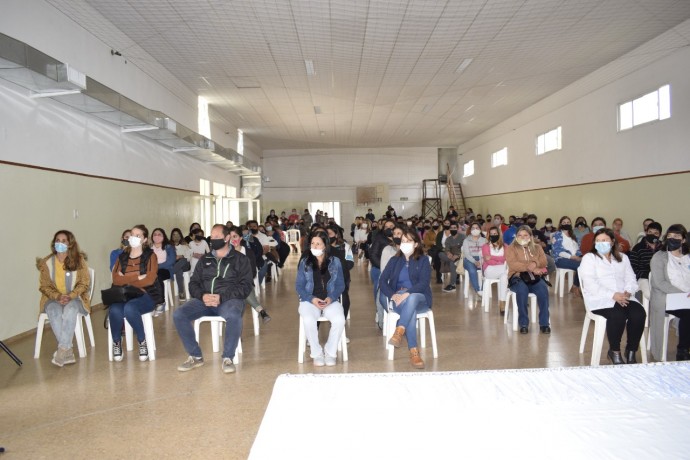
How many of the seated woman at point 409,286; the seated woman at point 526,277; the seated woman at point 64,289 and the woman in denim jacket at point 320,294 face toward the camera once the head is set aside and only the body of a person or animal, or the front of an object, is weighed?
4

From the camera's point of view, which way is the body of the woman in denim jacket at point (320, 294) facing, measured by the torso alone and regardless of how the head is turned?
toward the camera

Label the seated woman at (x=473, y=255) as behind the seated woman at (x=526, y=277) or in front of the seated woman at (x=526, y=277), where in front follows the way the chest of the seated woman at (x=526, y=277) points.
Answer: behind

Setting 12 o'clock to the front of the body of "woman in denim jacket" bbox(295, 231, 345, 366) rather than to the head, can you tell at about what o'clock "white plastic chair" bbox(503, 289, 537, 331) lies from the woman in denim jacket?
The white plastic chair is roughly at 8 o'clock from the woman in denim jacket.

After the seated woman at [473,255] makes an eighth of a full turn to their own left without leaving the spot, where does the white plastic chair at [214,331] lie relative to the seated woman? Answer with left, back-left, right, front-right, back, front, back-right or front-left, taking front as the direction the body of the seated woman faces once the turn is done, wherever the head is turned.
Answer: right

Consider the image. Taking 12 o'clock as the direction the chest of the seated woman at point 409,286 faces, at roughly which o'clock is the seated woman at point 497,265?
the seated woman at point 497,265 is roughly at 7 o'clock from the seated woman at point 409,286.

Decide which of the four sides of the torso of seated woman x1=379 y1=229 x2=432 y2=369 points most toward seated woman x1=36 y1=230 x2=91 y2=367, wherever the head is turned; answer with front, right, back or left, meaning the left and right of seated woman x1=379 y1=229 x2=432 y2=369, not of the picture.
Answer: right

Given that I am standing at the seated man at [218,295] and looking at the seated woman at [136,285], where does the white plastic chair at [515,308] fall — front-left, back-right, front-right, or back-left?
back-right

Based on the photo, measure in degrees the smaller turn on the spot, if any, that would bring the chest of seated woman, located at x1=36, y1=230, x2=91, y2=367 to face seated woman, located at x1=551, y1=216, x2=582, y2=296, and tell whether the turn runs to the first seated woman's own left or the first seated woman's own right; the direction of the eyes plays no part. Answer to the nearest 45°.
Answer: approximately 90° to the first seated woman's own left

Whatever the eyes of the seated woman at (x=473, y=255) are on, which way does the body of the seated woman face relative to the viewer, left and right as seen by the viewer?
facing the viewer

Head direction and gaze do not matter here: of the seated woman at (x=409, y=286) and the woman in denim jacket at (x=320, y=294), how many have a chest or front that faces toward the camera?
2

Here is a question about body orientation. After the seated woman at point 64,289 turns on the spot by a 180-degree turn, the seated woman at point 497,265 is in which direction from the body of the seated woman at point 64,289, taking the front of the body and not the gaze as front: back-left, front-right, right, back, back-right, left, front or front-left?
right

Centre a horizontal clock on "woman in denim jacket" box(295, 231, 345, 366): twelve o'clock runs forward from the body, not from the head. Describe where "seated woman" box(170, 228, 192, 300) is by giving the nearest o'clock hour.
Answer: The seated woman is roughly at 5 o'clock from the woman in denim jacket.

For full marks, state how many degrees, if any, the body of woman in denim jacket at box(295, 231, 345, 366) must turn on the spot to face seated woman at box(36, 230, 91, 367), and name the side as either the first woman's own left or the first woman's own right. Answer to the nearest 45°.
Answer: approximately 90° to the first woman's own right

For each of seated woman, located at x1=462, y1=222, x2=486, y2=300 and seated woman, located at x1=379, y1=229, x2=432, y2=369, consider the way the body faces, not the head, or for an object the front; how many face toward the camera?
2

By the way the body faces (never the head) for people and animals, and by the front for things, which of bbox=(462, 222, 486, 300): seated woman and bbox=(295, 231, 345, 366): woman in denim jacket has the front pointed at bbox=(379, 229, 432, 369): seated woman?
bbox=(462, 222, 486, 300): seated woman

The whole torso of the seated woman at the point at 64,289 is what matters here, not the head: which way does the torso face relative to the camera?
toward the camera
